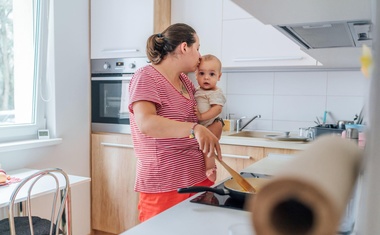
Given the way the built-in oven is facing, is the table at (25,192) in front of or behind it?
in front

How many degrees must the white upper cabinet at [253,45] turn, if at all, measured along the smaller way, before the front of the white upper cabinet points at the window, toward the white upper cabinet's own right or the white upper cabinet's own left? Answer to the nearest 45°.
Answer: approximately 90° to the white upper cabinet's own right

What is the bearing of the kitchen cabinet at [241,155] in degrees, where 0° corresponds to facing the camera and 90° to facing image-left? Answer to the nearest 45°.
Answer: approximately 0°

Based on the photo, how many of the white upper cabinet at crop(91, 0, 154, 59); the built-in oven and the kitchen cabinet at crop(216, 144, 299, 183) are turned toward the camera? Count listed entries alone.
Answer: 3

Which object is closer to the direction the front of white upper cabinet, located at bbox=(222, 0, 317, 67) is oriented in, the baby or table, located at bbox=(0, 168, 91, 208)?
the baby

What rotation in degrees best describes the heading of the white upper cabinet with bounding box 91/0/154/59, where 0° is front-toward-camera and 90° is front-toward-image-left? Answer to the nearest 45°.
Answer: approximately 0°

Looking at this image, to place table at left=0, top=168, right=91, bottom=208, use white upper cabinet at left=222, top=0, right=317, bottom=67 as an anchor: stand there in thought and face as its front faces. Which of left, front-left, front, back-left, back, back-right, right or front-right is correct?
front-right

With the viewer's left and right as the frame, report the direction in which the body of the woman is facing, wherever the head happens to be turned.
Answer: facing the viewer and to the right of the viewer

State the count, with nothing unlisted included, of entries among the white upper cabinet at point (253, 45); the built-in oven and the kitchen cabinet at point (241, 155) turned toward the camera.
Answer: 3
